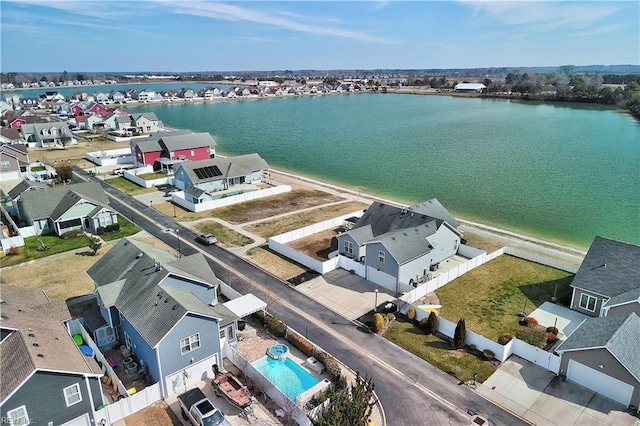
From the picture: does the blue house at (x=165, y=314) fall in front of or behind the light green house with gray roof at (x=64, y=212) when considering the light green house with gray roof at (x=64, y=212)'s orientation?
in front

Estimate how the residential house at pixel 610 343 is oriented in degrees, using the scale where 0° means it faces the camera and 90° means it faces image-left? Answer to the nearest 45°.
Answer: approximately 45°

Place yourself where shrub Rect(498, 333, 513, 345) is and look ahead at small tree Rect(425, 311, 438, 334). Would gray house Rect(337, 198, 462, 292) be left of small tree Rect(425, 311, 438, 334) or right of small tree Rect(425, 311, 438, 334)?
right

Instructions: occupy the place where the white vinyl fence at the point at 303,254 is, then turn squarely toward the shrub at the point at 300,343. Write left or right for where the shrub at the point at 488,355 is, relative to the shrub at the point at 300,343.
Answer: left

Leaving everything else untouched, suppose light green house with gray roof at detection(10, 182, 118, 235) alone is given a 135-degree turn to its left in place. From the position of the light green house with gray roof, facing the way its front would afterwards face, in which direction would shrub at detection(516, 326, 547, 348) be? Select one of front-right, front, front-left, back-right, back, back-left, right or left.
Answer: right

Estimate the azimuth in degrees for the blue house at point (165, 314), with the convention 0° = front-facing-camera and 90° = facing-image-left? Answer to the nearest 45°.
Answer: approximately 315°

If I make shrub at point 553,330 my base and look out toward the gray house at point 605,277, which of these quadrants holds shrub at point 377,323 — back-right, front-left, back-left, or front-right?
back-left
